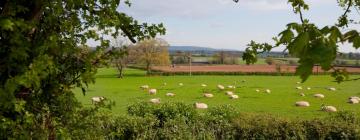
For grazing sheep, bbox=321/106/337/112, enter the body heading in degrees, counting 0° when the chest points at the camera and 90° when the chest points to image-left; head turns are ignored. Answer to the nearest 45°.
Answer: approximately 90°

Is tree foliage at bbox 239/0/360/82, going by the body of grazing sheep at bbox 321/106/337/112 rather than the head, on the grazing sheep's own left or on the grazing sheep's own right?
on the grazing sheep's own left

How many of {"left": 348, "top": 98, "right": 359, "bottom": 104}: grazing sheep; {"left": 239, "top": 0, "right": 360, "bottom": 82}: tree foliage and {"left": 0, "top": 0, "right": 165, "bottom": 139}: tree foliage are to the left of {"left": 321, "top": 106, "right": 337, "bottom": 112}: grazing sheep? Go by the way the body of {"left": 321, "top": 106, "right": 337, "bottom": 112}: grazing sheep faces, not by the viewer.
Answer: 2

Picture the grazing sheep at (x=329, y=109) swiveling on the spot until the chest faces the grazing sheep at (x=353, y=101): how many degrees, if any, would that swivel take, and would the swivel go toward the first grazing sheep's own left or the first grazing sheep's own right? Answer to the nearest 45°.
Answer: approximately 90° to the first grazing sheep's own right

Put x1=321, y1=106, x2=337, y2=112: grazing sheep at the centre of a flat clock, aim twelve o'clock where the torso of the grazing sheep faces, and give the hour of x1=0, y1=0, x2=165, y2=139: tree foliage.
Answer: The tree foliage is roughly at 9 o'clock from the grazing sheep.
